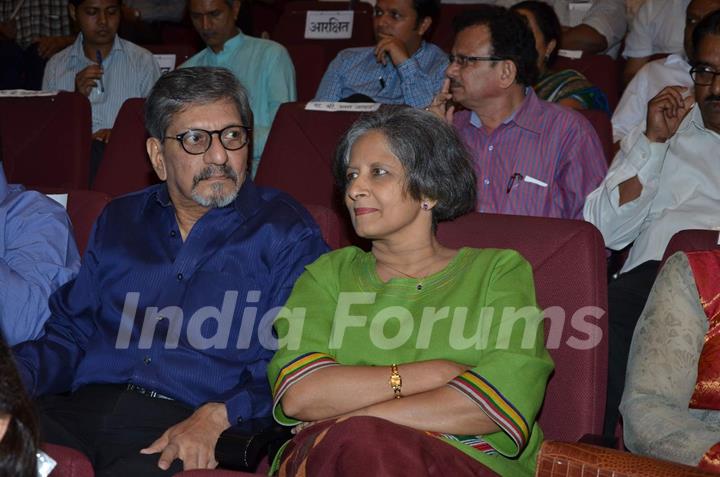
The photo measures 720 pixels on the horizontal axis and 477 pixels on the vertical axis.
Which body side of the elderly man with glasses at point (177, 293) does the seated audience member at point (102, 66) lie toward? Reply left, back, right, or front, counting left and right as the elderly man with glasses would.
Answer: back

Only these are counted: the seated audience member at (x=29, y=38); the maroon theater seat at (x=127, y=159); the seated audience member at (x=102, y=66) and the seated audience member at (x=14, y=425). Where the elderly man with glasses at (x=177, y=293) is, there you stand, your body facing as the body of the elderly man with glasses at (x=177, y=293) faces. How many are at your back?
3

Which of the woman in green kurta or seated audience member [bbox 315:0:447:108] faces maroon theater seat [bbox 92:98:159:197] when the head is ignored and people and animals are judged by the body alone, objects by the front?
the seated audience member

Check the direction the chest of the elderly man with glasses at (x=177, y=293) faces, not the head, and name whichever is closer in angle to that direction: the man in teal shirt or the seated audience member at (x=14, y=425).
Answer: the seated audience member

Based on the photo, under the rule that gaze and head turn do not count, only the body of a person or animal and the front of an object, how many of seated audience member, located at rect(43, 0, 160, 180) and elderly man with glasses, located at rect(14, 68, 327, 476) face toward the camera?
2

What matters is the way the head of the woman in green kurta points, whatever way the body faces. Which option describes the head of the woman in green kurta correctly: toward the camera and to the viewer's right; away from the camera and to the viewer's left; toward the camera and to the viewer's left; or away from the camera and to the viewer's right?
toward the camera and to the viewer's left

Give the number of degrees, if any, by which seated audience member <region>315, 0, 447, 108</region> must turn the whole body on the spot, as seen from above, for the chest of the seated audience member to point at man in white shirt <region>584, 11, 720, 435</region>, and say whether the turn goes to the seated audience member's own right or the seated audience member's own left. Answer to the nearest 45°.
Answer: approximately 90° to the seated audience member's own left

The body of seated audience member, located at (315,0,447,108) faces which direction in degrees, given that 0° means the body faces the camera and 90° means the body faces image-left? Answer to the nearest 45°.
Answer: approximately 45°

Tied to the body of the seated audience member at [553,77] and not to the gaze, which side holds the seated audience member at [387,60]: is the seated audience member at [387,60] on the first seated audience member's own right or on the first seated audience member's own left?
on the first seated audience member's own right
